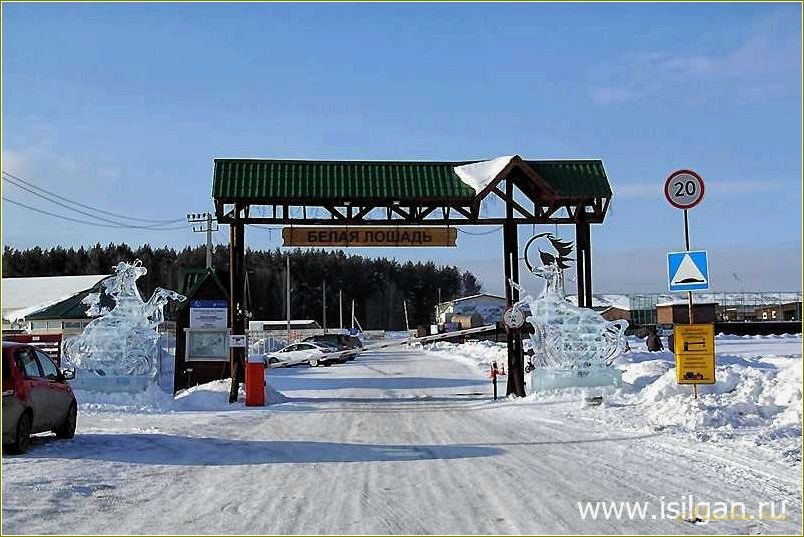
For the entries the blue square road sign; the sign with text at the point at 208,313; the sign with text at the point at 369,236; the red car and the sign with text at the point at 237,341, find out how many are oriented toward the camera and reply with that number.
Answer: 4

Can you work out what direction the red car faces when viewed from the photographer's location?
facing away from the viewer and to the right of the viewer

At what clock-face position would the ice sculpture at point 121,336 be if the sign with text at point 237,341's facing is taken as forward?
The ice sculpture is roughly at 4 o'clock from the sign with text.

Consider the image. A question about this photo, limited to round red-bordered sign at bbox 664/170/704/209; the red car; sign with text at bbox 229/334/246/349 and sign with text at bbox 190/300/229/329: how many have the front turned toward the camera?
3

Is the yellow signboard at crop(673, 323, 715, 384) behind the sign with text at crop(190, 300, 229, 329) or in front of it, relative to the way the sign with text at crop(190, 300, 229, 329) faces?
in front

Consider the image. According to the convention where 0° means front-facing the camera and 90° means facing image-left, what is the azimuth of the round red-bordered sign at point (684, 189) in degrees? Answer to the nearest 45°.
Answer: approximately 0°

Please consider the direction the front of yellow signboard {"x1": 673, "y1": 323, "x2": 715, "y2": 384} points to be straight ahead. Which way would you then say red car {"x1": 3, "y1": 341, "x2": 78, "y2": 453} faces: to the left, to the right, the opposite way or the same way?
the opposite way

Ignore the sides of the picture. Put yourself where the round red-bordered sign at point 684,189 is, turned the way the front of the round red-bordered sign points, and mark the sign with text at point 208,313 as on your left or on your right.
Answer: on your right

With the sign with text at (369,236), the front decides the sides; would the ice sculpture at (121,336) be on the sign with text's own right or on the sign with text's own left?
on the sign with text's own right

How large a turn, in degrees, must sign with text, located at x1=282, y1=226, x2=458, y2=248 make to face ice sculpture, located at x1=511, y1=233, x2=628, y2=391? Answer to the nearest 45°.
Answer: approximately 90° to its left

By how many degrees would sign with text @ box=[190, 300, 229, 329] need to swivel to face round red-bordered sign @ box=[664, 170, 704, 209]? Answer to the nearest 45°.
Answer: approximately 45° to its left
